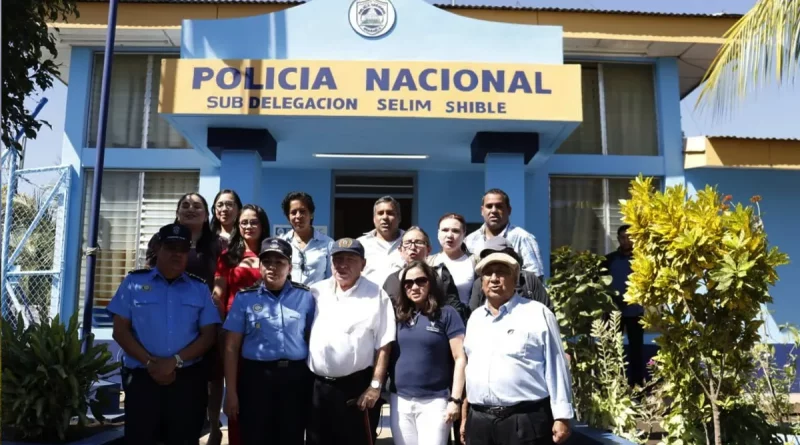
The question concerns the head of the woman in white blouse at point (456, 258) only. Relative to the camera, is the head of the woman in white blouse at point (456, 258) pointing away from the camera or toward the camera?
toward the camera

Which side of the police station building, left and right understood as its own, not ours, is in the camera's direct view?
front

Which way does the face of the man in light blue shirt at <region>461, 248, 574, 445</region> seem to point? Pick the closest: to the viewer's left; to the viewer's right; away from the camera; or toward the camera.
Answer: toward the camera

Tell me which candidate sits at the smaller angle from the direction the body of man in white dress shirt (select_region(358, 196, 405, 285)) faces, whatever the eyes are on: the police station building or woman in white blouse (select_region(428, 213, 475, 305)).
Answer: the woman in white blouse

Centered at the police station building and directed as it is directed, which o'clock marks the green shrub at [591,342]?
The green shrub is roughly at 11 o'clock from the police station building.

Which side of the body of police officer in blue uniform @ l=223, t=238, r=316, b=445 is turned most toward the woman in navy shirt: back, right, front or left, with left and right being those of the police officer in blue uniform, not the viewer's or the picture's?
left

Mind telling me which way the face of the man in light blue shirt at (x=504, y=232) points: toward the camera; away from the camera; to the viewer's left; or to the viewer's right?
toward the camera

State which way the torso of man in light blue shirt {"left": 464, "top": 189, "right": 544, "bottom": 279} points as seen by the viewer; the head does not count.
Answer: toward the camera

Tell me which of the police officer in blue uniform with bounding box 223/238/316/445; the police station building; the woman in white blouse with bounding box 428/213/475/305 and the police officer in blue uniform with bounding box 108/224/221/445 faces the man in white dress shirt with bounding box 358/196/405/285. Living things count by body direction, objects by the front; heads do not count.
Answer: the police station building

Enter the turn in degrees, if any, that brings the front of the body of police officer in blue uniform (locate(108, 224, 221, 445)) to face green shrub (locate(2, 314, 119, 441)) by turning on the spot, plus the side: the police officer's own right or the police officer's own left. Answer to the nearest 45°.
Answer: approximately 135° to the police officer's own right

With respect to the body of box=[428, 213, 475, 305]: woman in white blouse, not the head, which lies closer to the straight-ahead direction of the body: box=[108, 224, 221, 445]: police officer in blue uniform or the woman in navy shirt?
the woman in navy shirt

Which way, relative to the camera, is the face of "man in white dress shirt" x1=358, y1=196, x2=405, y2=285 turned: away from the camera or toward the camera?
toward the camera

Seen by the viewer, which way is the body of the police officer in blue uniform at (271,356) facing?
toward the camera
